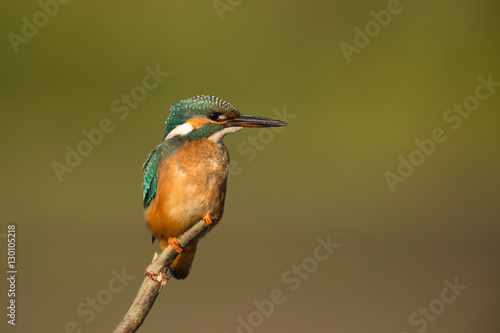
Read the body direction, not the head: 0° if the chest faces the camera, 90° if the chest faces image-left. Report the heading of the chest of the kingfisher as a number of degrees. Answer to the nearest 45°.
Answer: approximately 315°
